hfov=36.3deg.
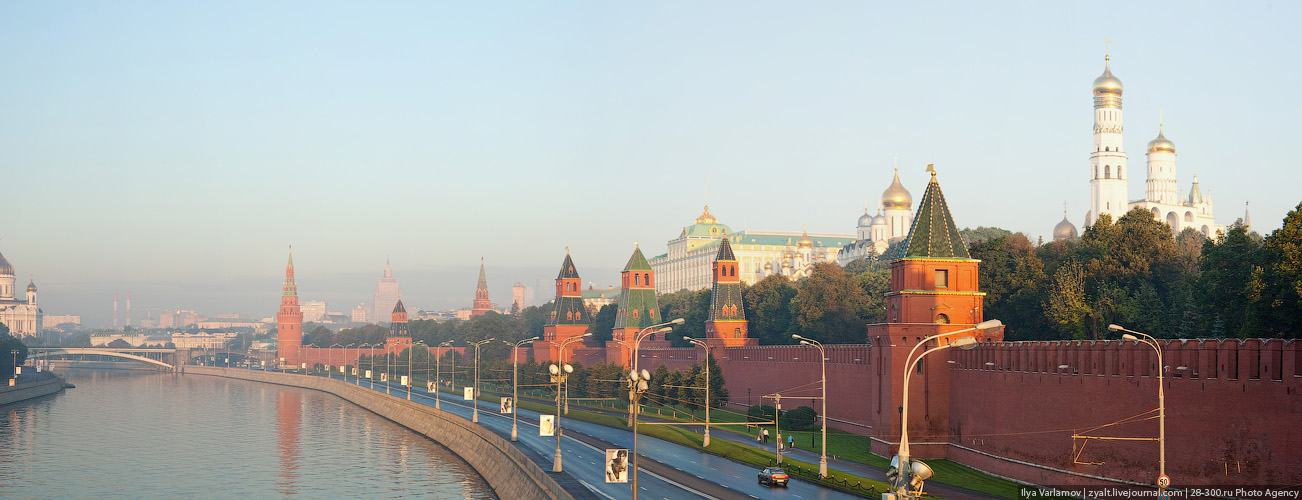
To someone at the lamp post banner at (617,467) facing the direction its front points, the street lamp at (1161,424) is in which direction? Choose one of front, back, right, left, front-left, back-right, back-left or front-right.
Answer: left

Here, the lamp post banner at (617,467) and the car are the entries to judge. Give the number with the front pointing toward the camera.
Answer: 1

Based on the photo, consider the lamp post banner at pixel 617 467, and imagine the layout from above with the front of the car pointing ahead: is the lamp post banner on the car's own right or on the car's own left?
on the car's own left

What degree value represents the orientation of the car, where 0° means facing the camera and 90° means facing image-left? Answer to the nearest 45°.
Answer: approximately 135°

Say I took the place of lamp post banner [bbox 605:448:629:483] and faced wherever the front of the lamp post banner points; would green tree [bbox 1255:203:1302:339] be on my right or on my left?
on my left

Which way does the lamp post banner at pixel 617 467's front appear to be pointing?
toward the camera

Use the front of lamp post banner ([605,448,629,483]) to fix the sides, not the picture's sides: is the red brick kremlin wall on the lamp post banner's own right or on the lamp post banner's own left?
on the lamp post banner's own left

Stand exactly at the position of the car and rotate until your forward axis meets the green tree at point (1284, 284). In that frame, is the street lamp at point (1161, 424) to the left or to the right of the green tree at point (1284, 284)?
right
